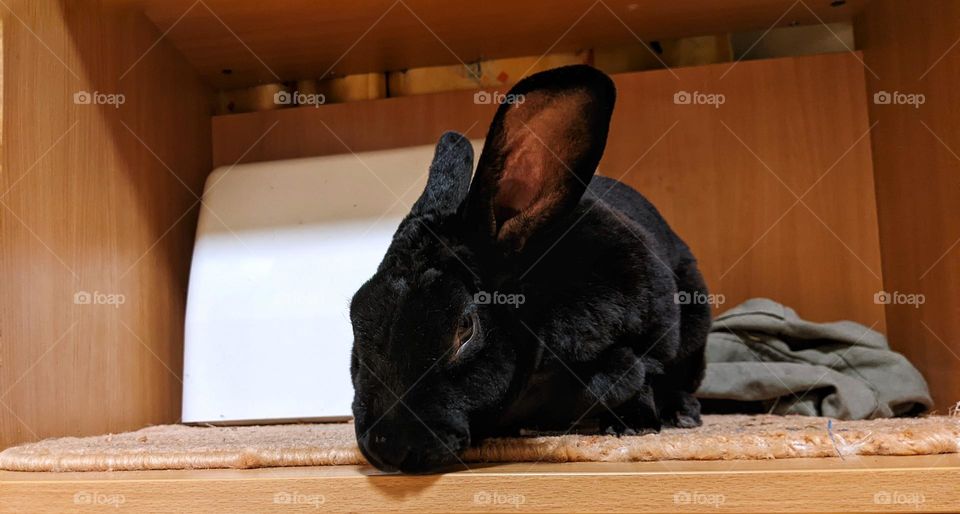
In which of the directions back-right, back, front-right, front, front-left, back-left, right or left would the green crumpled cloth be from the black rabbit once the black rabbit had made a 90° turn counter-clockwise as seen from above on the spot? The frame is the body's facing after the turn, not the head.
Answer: left

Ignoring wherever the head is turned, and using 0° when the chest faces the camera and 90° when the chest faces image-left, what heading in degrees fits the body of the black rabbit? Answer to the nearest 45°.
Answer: approximately 45°
